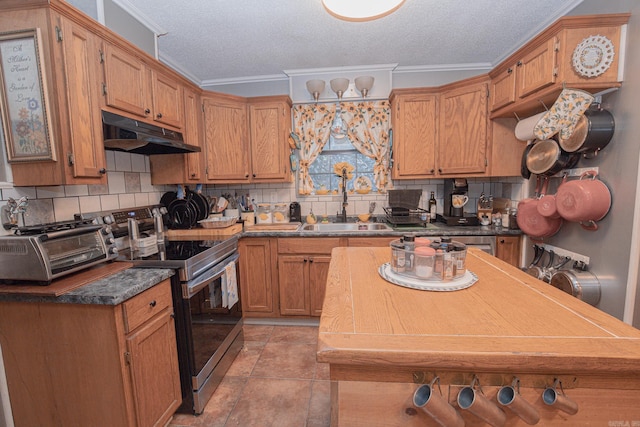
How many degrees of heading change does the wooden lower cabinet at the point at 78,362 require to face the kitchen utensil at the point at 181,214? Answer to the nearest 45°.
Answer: approximately 90° to its left

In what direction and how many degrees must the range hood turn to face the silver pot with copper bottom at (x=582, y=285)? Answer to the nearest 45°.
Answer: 0° — it already faces it

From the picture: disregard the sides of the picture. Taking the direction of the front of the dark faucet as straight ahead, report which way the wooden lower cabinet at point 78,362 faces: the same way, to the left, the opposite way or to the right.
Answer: to the left

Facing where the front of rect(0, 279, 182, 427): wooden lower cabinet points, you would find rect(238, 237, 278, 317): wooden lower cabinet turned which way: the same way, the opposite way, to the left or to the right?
to the right

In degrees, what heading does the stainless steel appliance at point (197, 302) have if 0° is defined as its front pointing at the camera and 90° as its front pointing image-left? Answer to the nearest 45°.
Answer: approximately 315°

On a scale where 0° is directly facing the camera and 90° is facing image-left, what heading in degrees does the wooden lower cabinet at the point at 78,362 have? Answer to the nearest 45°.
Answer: approximately 315°
